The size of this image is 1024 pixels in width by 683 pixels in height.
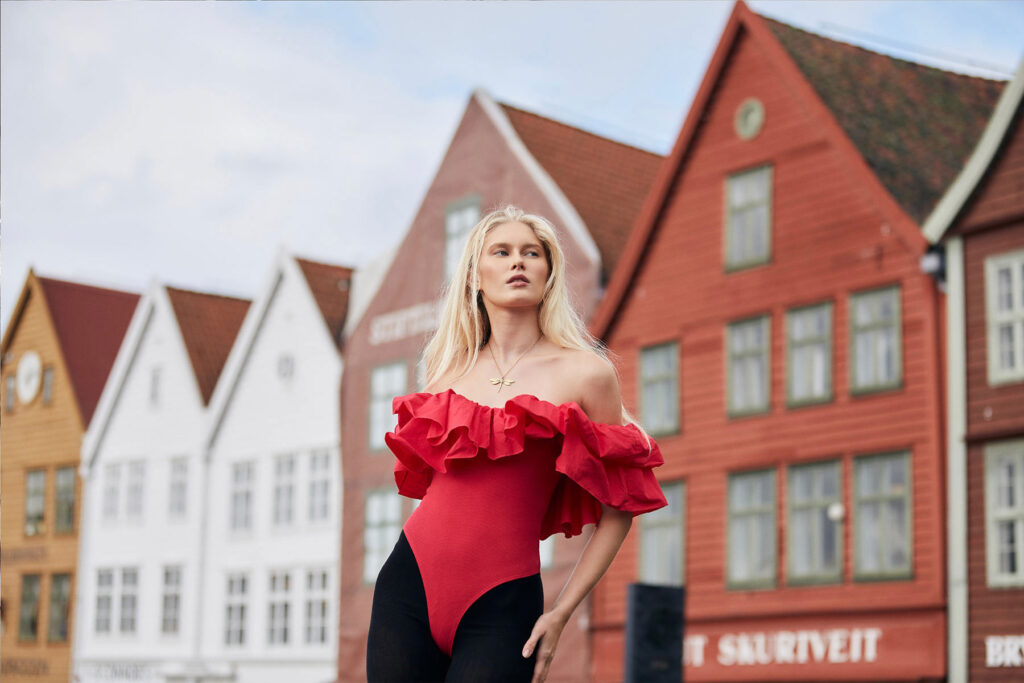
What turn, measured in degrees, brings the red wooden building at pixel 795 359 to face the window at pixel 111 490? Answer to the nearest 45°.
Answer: approximately 90° to its right

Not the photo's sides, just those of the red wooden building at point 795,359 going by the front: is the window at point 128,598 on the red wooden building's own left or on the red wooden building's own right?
on the red wooden building's own right

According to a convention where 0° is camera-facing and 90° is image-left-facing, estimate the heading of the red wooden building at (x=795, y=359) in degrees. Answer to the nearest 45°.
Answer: approximately 45°

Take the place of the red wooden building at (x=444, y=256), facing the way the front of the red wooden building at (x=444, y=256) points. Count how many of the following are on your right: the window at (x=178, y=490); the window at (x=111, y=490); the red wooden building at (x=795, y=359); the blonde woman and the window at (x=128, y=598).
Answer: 3

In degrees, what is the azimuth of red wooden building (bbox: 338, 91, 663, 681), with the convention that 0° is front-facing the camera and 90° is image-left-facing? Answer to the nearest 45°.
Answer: approximately 45°

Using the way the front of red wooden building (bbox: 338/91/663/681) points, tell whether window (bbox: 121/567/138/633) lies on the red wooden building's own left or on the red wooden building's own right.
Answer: on the red wooden building's own right

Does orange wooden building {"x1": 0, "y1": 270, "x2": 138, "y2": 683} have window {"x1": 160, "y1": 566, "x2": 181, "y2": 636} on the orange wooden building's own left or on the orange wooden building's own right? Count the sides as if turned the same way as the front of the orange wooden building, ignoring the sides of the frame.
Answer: on the orange wooden building's own left

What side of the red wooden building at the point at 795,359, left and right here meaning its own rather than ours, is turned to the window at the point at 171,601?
right

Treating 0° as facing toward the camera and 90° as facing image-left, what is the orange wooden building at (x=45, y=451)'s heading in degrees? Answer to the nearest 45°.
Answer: approximately 45°

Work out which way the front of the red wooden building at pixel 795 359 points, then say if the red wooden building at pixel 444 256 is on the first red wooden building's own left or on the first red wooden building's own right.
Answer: on the first red wooden building's own right

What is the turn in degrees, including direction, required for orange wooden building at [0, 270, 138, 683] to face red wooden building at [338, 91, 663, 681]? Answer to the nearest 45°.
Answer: approximately 90° to its left
